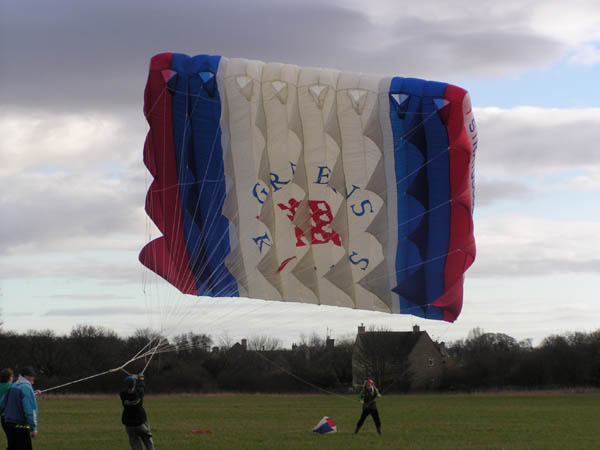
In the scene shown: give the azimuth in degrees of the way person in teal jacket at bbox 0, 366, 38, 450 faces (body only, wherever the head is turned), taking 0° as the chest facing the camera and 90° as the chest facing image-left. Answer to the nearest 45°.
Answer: approximately 225°

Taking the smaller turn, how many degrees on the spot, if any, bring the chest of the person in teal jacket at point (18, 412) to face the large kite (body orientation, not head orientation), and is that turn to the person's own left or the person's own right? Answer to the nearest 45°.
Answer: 0° — they already face it
